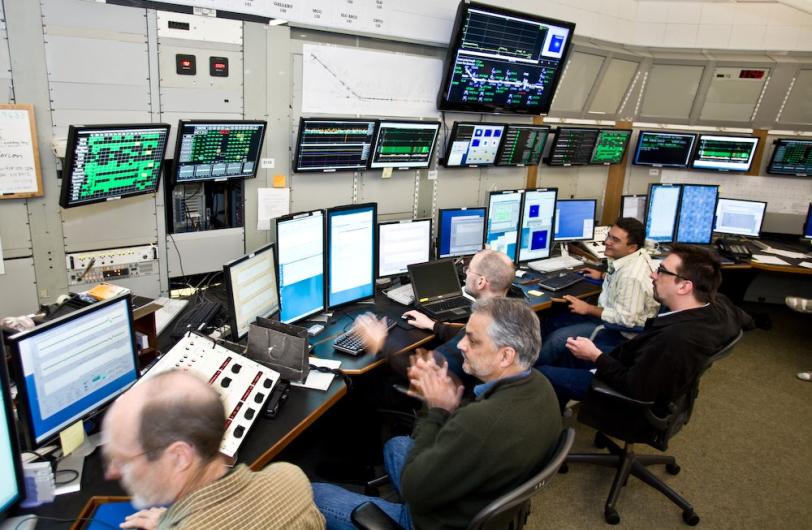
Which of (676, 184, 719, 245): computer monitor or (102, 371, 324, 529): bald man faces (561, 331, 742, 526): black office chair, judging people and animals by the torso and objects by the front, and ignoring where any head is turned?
the computer monitor

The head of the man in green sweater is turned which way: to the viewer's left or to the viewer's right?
to the viewer's left

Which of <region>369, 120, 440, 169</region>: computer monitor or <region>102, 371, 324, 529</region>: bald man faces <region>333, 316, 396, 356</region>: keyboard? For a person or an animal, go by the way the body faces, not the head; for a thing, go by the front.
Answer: the computer monitor

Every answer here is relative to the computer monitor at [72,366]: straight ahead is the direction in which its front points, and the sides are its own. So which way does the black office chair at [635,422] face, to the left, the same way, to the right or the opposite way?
the opposite way

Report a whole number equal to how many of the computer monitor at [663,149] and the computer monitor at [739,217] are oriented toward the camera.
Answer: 2

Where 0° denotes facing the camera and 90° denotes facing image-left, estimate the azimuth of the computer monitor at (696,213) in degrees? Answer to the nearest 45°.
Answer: approximately 0°

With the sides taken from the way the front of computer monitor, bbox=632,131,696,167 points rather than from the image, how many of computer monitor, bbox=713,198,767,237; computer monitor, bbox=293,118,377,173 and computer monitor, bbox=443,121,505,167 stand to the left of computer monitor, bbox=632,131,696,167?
1

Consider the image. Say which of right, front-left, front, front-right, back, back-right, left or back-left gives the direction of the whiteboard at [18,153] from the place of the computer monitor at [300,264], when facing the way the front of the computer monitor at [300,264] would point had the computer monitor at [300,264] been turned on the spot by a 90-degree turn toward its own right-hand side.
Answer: front-right

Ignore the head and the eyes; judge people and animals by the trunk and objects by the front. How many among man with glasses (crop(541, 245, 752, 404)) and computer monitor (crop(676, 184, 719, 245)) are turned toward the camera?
1

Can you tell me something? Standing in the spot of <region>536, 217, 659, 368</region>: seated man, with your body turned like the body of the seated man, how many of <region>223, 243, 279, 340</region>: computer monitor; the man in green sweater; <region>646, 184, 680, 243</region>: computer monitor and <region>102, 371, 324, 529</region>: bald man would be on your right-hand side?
1

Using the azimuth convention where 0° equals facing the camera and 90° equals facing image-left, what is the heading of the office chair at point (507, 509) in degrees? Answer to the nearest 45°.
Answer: approximately 90°

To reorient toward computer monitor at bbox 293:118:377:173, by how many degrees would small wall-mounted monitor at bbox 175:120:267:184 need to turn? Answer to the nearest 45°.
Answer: approximately 90° to its left

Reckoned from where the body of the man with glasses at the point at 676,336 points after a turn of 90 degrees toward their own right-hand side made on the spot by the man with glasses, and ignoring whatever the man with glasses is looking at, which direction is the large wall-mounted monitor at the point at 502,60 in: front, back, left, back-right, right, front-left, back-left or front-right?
front-left

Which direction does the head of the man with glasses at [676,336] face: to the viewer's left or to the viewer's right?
to the viewer's left

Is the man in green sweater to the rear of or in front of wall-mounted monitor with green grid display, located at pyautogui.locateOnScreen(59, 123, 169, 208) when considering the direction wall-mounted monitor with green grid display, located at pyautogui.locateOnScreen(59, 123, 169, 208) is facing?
in front

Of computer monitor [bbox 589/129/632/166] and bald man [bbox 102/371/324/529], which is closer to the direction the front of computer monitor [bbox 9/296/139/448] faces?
the bald man

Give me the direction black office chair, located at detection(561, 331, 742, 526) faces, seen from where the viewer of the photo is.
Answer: facing to the left of the viewer

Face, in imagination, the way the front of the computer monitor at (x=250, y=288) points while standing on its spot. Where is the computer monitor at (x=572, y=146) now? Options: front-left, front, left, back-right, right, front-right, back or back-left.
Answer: left
